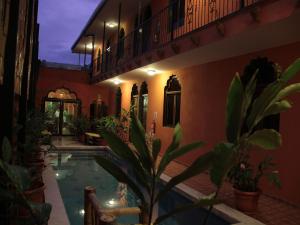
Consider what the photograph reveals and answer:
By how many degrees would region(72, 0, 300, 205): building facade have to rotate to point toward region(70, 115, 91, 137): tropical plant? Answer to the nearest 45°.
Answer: approximately 90° to its right

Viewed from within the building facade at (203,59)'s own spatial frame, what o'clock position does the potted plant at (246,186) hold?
The potted plant is roughly at 10 o'clock from the building facade.

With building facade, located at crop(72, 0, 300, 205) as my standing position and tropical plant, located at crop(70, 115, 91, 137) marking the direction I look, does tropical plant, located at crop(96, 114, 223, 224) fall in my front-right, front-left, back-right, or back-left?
back-left

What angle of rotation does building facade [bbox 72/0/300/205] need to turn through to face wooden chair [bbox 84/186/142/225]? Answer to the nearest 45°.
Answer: approximately 45° to its left

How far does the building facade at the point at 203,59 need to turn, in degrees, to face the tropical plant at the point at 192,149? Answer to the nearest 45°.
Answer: approximately 45° to its left

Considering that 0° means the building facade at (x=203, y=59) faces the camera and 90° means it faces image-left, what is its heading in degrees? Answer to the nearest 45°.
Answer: approximately 45°

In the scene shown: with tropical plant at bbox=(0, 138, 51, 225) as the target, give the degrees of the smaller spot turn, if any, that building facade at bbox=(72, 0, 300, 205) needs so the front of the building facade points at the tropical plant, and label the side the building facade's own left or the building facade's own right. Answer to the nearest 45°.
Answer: approximately 45° to the building facade's own left
